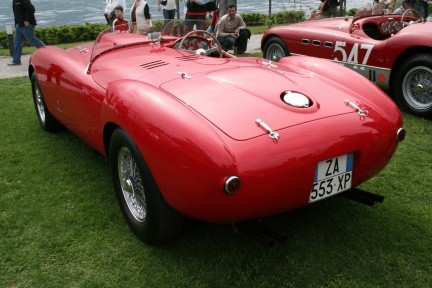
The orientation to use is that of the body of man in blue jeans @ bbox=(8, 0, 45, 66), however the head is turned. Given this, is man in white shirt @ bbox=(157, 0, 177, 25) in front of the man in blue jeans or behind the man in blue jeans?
behind

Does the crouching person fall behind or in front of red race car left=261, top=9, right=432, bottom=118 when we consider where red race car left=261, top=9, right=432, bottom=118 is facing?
in front

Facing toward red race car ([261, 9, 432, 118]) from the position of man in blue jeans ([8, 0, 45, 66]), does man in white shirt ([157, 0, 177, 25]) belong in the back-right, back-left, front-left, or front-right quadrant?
front-left

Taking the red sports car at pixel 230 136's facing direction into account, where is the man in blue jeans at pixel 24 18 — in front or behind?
in front

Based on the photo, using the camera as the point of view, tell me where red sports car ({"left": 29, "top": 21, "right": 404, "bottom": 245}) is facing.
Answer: facing away from the viewer and to the left of the viewer

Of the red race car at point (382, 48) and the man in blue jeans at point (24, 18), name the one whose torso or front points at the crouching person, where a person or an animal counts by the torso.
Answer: the red race car

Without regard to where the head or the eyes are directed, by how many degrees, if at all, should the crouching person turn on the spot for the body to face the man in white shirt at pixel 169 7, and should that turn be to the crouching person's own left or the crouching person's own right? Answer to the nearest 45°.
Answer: approximately 135° to the crouching person's own right

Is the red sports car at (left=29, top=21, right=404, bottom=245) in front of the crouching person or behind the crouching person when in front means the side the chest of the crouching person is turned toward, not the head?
in front

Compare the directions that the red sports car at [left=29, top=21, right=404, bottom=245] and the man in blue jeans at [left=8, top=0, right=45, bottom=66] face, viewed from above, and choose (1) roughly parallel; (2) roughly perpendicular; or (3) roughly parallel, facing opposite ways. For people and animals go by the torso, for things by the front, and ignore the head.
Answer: roughly perpendicular

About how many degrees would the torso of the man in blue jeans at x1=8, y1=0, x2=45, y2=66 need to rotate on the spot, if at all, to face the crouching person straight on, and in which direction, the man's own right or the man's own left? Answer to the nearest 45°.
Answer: approximately 180°

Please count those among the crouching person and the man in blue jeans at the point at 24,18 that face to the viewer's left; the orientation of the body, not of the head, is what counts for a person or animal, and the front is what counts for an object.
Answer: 1

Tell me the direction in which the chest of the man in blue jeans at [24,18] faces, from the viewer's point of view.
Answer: to the viewer's left

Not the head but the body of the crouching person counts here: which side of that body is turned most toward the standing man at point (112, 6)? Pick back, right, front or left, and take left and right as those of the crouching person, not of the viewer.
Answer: right

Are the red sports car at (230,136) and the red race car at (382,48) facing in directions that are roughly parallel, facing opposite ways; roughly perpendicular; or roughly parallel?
roughly parallel

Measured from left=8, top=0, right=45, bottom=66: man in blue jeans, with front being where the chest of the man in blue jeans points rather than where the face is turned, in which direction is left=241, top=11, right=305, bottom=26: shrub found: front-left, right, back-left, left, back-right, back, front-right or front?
back-right

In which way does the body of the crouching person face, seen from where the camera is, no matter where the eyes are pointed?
toward the camera

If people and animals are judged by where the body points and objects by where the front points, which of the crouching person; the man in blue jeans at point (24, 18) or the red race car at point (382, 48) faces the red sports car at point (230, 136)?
the crouching person

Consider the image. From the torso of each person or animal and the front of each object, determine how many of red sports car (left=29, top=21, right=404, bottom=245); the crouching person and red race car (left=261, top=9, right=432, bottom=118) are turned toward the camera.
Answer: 1

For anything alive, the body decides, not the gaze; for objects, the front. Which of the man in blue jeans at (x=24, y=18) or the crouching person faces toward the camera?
the crouching person
